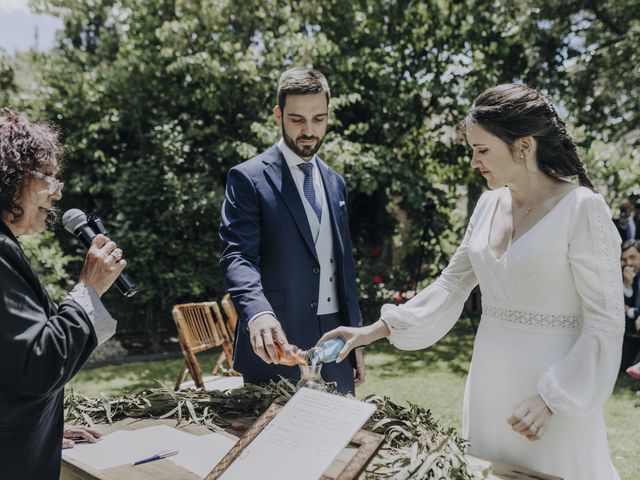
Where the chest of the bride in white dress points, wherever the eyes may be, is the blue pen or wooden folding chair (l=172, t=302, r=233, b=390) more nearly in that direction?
the blue pen

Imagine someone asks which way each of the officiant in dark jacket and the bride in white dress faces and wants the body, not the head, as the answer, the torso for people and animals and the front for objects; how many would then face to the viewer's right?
1

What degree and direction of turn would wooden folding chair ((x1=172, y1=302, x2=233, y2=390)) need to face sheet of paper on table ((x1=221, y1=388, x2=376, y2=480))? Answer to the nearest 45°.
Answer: approximately 45° to its right

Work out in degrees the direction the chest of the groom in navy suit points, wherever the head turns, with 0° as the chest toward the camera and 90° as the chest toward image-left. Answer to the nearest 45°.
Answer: approximately 315°

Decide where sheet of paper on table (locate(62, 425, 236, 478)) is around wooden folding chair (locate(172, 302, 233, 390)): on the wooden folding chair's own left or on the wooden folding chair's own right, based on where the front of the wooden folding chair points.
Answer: on the wooden folding chair's own right

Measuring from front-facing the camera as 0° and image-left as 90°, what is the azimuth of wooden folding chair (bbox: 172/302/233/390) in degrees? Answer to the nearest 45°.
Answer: approximately 315°

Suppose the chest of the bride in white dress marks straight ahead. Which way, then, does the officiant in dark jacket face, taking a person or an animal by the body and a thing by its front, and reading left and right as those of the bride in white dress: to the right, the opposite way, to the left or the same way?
the opposite way

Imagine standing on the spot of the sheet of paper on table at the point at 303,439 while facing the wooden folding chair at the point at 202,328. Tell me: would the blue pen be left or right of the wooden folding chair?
left

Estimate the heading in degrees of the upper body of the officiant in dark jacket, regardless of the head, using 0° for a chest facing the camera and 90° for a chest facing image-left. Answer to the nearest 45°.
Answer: approximately 270°
